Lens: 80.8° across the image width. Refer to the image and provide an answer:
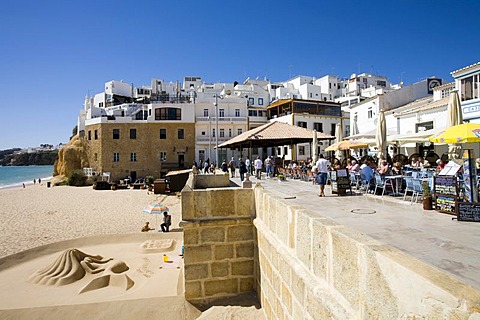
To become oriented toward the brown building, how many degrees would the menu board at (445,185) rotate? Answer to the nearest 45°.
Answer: approximately 90° to its right

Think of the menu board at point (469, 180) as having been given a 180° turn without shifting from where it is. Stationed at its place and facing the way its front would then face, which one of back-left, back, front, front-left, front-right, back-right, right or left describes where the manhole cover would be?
back-left

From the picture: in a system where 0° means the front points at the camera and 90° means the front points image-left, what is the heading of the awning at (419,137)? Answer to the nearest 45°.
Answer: approximately 45°

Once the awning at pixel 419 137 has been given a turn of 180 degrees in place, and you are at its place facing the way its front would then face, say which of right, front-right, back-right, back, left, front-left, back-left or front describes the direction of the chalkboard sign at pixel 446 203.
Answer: back-right

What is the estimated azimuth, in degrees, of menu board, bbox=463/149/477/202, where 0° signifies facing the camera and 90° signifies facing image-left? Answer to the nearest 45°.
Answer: approximately 45°

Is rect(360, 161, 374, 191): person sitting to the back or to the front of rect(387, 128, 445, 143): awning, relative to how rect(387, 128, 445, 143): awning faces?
to the front
